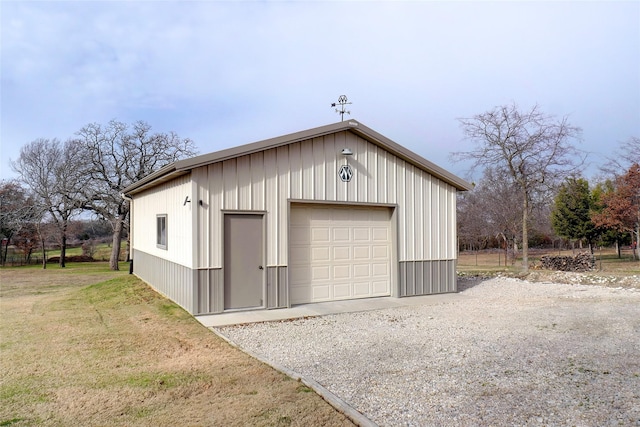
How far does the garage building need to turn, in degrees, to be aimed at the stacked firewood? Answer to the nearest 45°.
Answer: approximately 90° to its left

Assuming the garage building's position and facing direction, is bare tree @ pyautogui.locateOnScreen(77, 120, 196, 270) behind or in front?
behind

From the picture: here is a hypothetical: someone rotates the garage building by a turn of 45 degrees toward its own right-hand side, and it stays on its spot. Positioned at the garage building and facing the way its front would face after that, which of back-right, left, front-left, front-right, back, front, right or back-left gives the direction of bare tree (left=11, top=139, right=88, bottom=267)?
back-right

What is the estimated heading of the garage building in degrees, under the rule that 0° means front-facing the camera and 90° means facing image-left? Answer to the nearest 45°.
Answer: approximately 315°

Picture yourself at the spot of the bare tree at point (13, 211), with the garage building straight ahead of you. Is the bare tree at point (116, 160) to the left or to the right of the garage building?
left

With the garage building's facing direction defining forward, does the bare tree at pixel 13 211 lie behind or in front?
behind
